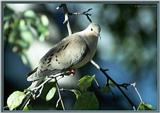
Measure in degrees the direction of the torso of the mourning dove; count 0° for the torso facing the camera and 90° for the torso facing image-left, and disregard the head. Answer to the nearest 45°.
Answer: approximately 270°

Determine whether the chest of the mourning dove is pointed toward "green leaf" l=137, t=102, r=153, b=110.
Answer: yes

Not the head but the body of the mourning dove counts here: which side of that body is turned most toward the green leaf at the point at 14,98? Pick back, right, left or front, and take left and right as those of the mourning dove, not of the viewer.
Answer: back
